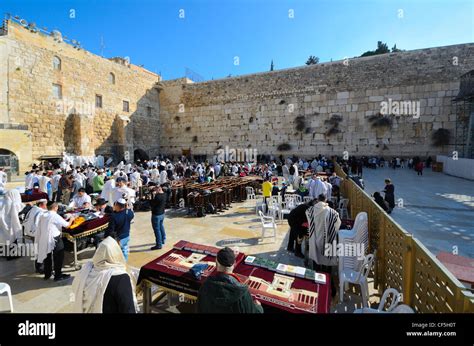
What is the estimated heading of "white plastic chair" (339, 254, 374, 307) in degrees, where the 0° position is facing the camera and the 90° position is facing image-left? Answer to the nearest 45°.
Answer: approximately 90°

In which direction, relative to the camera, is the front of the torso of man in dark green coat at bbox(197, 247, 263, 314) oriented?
away from the camera

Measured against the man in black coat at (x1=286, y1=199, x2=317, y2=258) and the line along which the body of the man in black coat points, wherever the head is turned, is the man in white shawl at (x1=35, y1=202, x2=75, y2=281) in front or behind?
behind

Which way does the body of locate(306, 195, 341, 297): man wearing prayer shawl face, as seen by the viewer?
away from the camera

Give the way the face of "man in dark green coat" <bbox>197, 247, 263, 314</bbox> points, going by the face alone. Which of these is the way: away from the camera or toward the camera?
away from the camera

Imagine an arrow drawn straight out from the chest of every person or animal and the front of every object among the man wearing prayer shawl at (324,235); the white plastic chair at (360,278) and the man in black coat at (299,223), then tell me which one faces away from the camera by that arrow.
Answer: the man wearing prayer shawl

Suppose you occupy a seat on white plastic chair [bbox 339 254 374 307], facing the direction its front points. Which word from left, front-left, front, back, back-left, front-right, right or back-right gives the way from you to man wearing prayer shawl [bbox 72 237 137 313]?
front-left
